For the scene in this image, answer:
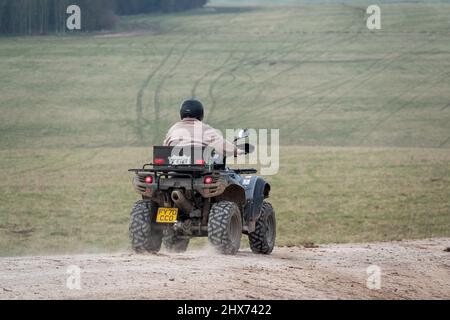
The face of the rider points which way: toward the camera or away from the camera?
away from the camera

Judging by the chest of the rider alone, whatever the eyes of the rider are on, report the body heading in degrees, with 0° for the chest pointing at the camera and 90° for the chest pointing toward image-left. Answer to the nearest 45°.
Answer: approximately 180°
